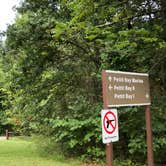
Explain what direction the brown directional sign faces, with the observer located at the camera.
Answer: facing the viewer and to the right of the viewer
